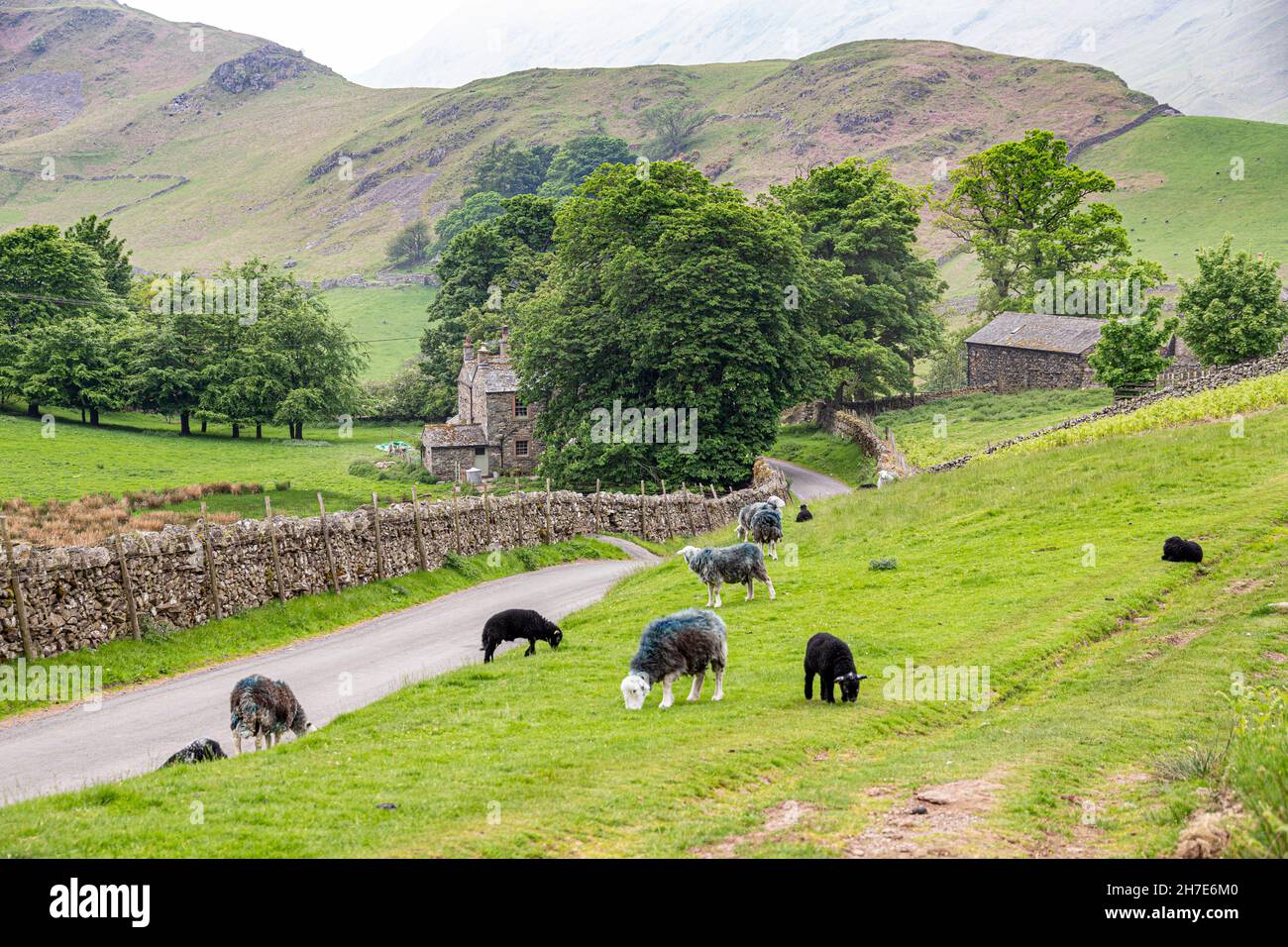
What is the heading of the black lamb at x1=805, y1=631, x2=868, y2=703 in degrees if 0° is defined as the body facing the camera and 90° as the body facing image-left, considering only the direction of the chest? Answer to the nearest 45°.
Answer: approximately 315°

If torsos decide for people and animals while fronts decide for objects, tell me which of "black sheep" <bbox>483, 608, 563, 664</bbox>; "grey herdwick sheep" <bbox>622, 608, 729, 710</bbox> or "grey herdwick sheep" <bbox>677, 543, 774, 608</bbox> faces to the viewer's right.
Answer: the black sheep

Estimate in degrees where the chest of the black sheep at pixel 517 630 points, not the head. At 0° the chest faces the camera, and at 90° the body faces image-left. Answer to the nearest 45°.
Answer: approximately 270°

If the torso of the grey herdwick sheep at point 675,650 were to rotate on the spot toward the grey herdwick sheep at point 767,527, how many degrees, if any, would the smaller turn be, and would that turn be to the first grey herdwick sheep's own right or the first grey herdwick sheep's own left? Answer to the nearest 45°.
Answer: approximately 135° to the first grey herdwick sheep's own right

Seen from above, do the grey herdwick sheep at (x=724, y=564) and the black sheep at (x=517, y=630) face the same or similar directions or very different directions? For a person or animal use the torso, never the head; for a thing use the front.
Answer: very different directions

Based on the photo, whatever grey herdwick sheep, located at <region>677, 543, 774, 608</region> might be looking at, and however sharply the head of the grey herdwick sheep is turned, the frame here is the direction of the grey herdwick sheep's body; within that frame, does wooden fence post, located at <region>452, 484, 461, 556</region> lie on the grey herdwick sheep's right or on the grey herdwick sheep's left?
on the grey herdwick sheep's right

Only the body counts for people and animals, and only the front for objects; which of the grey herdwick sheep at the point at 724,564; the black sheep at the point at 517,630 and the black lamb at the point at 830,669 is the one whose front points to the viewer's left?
the grey herdwick sheep

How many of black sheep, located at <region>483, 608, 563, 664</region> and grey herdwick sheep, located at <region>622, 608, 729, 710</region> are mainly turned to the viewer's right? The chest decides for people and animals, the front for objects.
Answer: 1

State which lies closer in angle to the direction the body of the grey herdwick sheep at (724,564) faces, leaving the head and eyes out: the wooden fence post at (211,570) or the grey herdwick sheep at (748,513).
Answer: the wooden fence post

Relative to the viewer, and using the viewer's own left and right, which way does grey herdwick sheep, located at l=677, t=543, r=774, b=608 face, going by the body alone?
facing to the left of the viewer

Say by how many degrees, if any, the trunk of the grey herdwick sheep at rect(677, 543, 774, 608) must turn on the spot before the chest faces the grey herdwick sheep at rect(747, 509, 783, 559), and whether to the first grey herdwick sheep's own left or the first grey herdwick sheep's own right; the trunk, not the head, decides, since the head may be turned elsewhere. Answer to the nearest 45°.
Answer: approximately 90° to the first grey herdwick sheep's own right

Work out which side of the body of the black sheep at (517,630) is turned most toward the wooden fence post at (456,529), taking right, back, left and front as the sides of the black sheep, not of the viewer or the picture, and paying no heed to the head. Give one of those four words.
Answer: left

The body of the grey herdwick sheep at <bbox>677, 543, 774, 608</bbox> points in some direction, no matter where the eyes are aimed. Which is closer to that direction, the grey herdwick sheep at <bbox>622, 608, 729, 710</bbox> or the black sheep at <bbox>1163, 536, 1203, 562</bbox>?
the grey herdwick sheep
